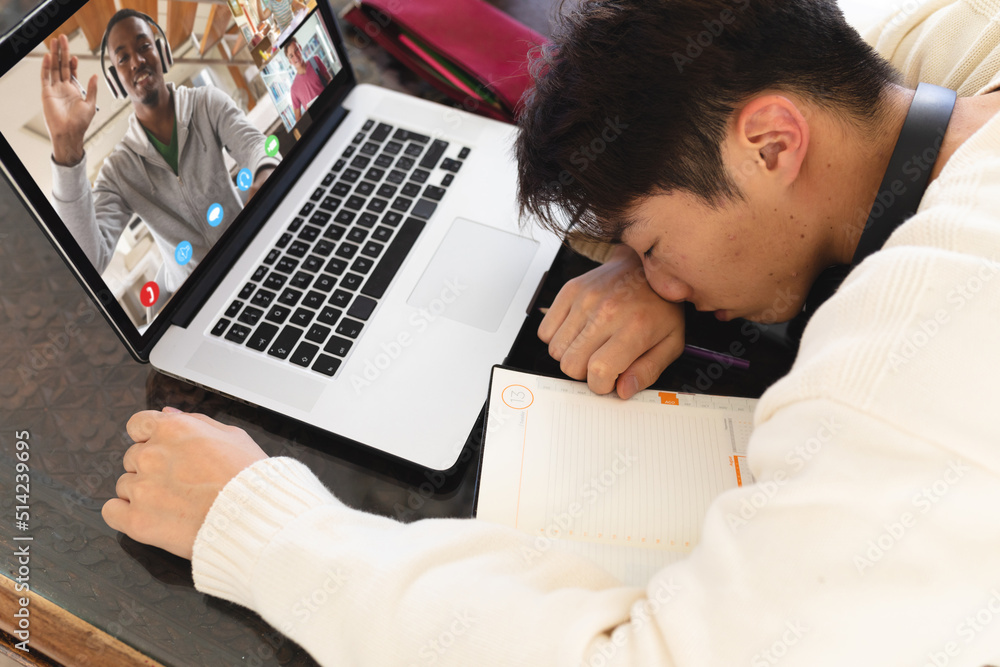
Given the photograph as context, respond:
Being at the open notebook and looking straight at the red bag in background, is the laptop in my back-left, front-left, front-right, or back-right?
front-left

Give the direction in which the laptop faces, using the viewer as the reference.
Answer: facing the viewer and to the right of the viewer

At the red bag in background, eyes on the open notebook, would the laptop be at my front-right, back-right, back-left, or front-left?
front-right

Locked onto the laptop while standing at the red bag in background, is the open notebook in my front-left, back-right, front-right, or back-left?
front-left
